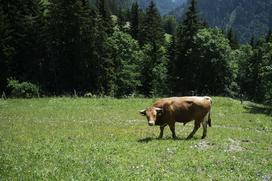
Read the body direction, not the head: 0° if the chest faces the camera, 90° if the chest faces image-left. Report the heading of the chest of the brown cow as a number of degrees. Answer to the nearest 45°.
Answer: approximately 90°
